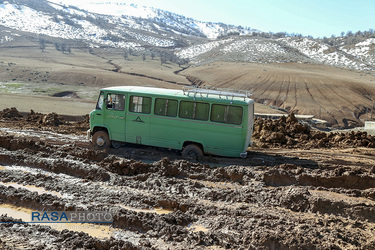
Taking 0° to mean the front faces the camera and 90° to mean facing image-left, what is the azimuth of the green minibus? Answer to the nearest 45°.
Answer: approximately 90°

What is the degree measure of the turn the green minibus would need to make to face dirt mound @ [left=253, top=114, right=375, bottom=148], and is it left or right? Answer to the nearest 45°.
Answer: approximately 135° to its right

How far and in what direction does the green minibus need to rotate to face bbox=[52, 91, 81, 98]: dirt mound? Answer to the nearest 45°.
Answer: approximately 90° to its right

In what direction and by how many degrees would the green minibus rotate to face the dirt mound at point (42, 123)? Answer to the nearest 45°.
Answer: approximately 45° to its right

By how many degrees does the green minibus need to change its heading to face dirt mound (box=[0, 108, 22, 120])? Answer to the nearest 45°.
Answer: approximately 45° to its right
